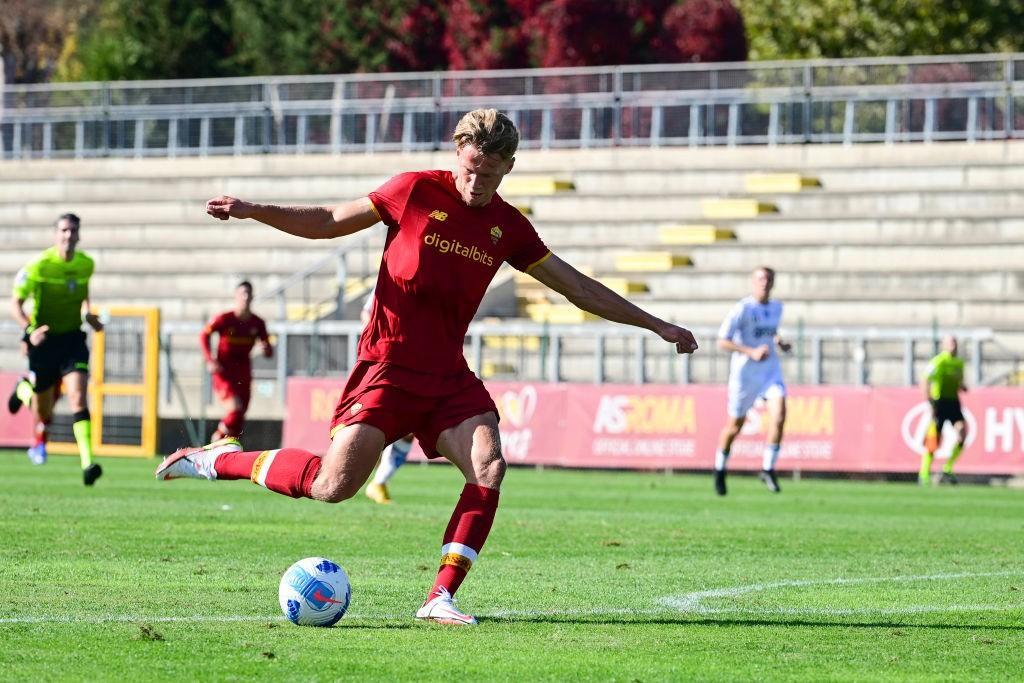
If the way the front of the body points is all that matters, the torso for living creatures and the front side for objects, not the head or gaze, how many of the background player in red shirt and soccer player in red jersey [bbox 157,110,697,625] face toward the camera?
2

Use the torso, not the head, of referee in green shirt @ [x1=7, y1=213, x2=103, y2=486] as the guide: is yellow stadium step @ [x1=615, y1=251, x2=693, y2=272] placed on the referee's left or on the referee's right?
on the referee's left

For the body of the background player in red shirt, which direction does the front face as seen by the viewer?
toward the camera

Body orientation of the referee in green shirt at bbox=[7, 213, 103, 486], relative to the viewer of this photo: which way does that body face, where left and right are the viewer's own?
facing the viewer and to the right of the viewer

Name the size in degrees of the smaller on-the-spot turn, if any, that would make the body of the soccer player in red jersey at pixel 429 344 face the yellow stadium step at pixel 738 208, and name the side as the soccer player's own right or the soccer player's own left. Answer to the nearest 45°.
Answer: approximately 180°

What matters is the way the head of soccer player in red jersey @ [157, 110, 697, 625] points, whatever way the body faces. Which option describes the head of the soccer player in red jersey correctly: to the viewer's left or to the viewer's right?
to the viewer's left

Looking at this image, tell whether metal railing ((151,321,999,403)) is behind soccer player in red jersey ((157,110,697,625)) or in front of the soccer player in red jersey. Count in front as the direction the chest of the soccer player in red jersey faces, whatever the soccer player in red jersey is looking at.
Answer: behind

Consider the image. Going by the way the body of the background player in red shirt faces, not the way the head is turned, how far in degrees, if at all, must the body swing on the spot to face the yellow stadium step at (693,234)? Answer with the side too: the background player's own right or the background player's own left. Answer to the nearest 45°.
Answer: approximately 135° to the background player's own left

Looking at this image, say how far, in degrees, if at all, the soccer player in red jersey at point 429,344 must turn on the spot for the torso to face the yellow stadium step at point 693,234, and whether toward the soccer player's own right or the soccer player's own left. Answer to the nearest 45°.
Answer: approximately 180°
